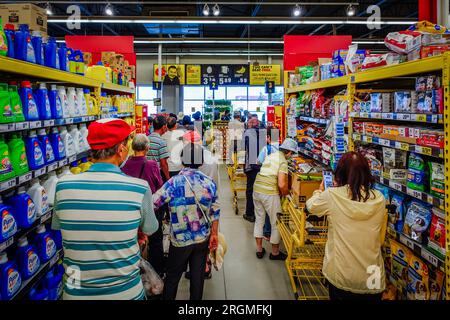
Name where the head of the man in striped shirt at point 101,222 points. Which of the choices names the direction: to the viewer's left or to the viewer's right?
to the viewer's right

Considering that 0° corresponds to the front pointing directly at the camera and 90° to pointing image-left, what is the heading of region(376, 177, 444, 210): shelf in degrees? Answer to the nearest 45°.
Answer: approximately 45°

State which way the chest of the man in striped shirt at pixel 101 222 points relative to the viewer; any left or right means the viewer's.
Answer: facing away from the viewer
